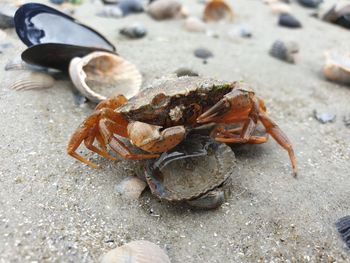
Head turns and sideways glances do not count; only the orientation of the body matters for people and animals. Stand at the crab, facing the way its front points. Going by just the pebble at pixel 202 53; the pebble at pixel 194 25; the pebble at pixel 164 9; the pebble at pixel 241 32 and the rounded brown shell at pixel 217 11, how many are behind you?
5

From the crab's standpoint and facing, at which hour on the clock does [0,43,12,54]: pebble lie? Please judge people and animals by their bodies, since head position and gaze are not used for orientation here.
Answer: The pebble is roughly at 4 o'clock from the crab.

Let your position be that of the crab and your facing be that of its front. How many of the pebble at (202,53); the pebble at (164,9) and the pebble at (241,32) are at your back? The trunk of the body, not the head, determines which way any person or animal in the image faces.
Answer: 3

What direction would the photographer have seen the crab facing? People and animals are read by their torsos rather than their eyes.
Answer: facing the viewer

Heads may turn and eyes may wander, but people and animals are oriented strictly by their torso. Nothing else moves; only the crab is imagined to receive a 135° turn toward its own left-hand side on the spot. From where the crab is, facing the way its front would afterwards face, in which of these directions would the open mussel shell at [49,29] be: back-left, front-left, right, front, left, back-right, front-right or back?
left

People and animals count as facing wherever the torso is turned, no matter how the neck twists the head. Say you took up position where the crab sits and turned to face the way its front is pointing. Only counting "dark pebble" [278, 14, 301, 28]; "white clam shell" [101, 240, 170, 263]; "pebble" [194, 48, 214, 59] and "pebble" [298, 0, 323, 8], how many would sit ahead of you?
1

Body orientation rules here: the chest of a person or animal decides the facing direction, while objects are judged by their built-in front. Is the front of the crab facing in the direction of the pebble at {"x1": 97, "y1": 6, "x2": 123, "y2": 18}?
no

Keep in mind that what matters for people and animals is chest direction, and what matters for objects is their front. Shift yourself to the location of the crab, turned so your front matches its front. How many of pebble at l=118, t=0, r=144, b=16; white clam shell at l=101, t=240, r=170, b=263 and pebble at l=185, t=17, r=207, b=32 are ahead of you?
1

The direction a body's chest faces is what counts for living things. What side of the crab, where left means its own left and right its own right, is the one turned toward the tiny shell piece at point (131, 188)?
front

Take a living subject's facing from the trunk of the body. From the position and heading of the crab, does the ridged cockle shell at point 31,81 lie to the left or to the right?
on its right

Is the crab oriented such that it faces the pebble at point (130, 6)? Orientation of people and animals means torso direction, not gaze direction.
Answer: no

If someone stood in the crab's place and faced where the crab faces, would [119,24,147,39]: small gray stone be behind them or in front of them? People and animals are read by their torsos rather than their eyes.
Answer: behind

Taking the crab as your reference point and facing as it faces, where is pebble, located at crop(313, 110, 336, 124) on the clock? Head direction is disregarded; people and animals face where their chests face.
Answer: The pebble is roughly at 8 o'clock from the crab.

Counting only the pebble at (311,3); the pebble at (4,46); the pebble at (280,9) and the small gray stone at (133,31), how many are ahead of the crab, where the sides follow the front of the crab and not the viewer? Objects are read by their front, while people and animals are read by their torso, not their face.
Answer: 0

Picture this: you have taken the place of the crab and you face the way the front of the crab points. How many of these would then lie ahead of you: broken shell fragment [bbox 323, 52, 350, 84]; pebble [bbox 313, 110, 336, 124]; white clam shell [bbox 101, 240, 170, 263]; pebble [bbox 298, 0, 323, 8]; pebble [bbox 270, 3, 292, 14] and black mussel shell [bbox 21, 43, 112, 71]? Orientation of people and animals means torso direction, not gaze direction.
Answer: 1

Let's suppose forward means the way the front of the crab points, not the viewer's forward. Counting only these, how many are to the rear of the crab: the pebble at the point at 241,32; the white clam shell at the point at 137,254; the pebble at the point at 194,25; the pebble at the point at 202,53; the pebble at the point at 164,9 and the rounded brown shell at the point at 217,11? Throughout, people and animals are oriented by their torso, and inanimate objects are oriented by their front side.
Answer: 5

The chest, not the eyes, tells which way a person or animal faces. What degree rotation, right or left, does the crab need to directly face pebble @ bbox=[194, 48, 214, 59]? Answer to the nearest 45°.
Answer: approximately 180°

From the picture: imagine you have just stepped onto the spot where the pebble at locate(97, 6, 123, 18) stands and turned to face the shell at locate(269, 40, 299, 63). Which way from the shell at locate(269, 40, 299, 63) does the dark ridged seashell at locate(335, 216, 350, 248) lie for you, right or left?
right

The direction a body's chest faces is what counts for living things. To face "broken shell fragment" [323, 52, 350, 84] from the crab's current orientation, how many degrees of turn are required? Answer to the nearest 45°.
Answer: approximately 135° to its left

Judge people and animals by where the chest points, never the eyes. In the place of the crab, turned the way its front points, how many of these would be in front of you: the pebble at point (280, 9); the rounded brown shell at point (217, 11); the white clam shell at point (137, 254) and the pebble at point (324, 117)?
1

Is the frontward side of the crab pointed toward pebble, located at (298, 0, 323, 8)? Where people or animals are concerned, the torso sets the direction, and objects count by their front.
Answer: no

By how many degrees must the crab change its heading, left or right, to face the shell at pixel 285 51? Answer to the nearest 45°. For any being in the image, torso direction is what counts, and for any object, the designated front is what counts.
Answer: approximately 135° to its left
